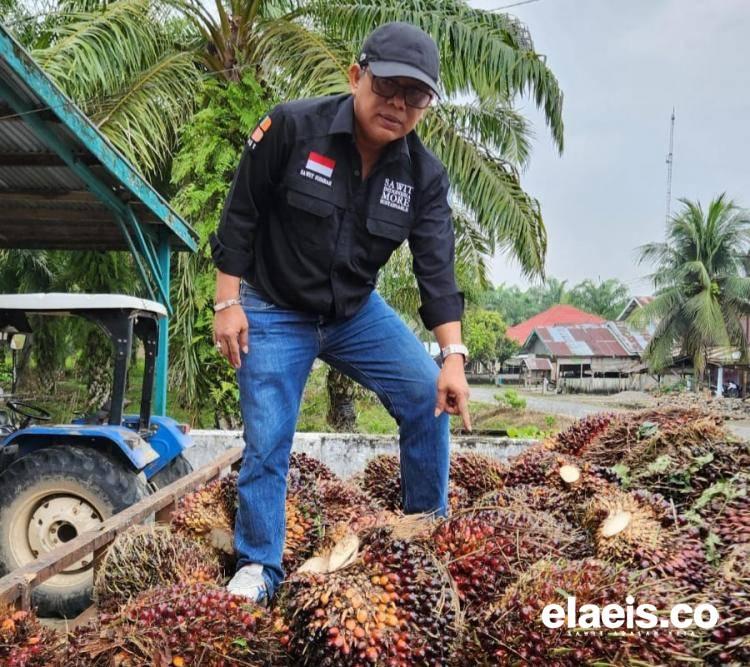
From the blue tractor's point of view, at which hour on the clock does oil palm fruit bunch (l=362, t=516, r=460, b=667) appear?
The oil palm fruit bunch is roughly at 7 o'clock from the blue tractor.

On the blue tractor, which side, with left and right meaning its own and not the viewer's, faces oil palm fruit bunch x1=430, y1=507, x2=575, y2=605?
back

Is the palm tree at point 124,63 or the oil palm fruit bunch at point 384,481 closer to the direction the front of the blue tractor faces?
the palm tree

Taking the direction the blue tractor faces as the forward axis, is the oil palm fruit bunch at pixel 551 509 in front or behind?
behind

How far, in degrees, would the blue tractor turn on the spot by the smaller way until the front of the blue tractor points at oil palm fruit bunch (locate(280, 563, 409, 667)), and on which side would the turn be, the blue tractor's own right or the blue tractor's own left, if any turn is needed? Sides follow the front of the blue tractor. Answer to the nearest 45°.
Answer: approximately 135° to the blue tractor's own left

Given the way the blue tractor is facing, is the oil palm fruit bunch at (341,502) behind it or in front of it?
behind

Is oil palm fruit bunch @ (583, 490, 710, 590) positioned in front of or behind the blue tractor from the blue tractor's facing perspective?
behind

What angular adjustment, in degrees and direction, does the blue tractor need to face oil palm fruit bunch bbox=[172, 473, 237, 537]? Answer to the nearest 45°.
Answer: approximately 135° to its left

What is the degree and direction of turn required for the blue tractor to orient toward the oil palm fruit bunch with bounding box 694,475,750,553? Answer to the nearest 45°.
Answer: approximately 180°

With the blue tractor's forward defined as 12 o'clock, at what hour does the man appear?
The man is roughly at 7 o'clock from the blue tractor.

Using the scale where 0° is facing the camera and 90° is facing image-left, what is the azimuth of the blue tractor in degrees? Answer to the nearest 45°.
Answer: approximately 135°

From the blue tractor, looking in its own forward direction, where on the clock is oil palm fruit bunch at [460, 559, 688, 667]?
The oil palm fruit bunch is roughly at 7 o'clock from the blue tractor.

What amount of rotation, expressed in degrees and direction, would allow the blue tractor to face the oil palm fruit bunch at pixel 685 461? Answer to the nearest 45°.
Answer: approximately 180°

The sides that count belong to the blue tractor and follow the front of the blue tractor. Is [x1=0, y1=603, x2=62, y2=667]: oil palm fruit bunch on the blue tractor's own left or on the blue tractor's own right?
on the blue tractor's own left
